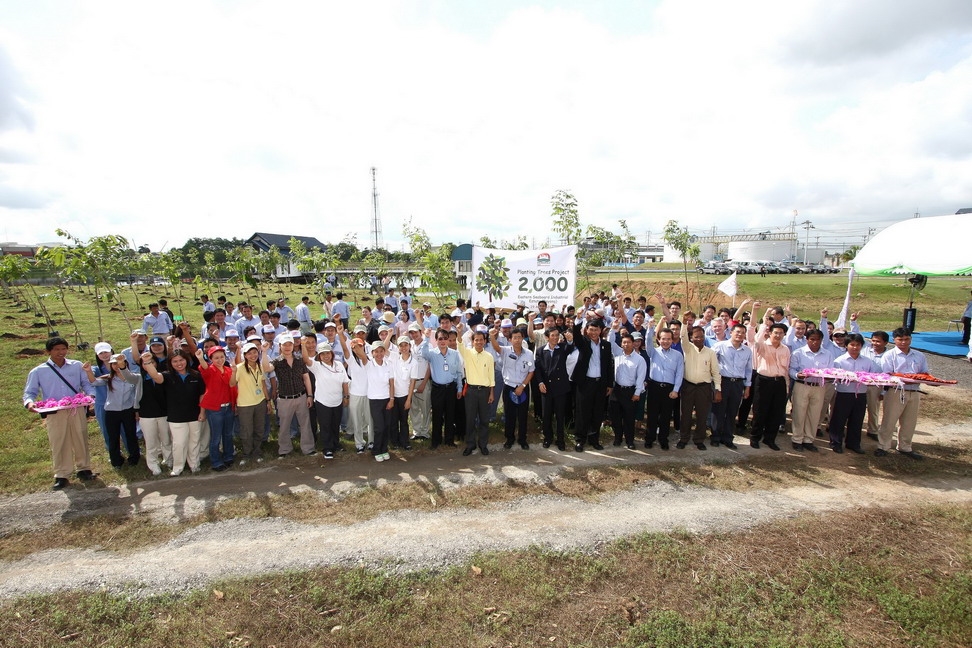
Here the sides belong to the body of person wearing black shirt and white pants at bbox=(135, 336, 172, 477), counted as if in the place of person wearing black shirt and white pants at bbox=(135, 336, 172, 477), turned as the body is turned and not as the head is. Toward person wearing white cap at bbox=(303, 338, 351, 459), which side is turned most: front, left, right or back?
left

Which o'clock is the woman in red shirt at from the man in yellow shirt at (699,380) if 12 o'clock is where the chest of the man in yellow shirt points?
The woman in red shirt is roughly at 2 o'clock from the man in yellow shirt.

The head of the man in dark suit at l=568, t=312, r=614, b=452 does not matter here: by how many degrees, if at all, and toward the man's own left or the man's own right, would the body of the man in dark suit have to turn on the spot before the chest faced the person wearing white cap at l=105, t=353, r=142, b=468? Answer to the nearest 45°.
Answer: approximately 90° to the man's own right

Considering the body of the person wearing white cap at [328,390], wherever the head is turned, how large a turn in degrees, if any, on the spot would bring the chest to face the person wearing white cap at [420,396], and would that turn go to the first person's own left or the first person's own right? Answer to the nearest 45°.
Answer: approximately 90° to the first person's own left

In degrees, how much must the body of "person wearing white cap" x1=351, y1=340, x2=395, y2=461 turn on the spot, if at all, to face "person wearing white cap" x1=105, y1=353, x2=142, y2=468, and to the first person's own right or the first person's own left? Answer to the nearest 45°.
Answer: approximately 90° to the first person's own right

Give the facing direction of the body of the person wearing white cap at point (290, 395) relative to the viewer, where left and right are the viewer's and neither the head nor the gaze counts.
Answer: facing the viewer

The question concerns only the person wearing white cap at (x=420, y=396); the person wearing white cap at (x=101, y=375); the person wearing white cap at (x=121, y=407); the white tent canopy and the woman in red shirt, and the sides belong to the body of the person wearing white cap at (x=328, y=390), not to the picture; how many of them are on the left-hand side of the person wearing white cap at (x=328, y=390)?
2

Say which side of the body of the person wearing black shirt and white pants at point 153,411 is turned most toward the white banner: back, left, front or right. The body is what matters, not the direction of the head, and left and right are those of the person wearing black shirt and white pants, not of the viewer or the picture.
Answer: left

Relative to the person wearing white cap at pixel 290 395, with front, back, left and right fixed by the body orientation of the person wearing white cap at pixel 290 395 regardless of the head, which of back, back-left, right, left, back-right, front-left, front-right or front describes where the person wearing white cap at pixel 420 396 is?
left

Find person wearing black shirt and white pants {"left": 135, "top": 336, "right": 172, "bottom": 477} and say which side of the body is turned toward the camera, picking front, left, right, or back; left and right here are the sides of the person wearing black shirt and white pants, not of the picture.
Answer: front

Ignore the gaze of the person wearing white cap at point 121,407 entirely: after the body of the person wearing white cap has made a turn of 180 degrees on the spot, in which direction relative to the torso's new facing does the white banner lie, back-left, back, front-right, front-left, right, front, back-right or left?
right

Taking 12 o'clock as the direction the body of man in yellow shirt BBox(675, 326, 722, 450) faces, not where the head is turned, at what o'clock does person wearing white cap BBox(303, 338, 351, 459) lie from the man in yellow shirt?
The person wearing white cap is roughly at 2 o'clock from the man in yellow shirt.
